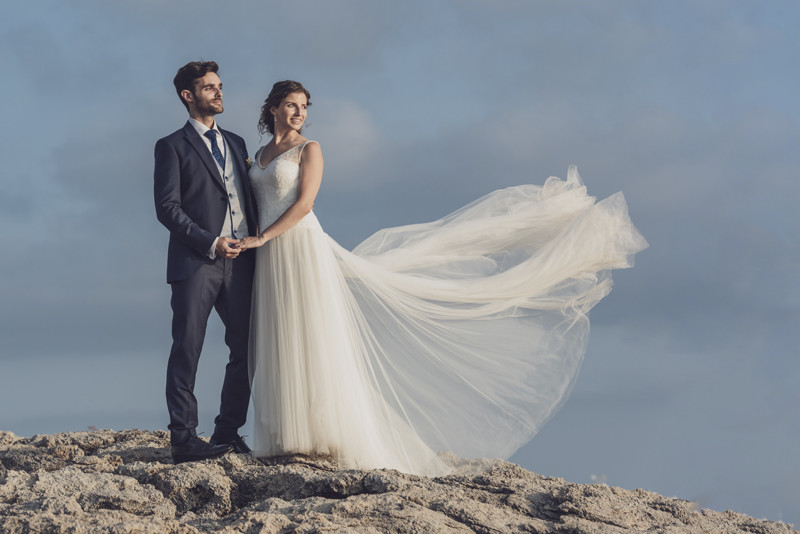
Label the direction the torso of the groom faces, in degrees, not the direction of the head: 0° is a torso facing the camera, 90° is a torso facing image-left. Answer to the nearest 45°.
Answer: approximately 315°
